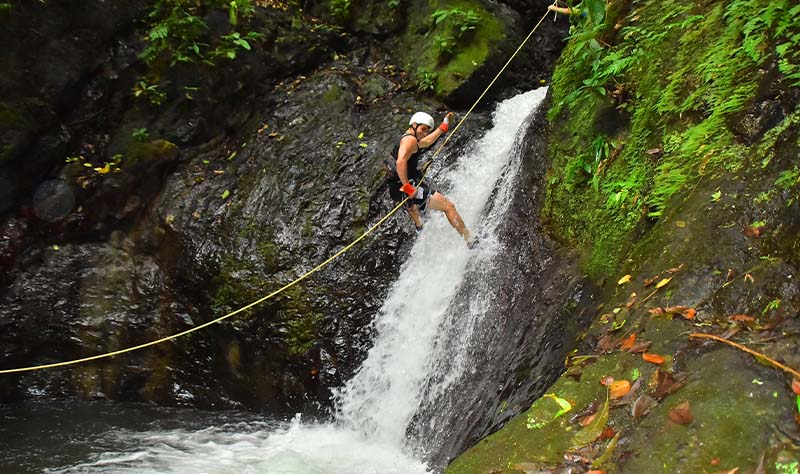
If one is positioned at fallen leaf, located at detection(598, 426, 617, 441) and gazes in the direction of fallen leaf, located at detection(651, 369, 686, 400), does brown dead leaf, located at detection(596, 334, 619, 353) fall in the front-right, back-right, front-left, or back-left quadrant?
front-left

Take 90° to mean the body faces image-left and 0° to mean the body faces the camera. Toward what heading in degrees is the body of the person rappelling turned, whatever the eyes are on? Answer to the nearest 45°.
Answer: approximately 270°

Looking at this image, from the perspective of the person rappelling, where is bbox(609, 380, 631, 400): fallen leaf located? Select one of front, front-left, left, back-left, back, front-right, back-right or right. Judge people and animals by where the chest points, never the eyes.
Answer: right

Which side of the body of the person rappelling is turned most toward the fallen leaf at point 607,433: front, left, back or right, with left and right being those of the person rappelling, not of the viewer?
right

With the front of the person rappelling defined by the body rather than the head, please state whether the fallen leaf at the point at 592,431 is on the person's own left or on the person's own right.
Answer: on the person's own right
